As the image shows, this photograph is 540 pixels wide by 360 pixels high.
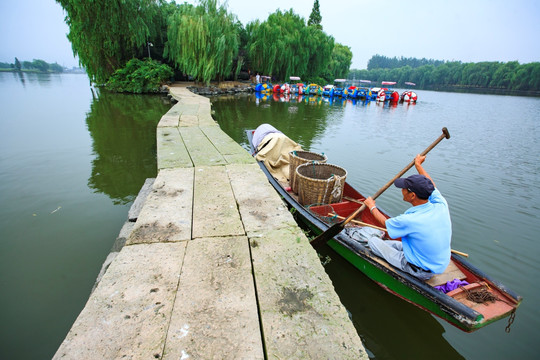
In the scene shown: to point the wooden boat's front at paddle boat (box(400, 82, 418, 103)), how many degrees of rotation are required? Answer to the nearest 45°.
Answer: approximately 45° to its right

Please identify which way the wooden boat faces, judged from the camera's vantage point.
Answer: facing away from the viewer and to the left of the viewer

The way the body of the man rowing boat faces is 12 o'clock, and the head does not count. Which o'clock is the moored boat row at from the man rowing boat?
The moored boat row is roughly at 1 o'clock from the man rowing boat.

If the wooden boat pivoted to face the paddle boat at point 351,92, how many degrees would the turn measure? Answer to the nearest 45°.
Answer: approximately 45° to its right

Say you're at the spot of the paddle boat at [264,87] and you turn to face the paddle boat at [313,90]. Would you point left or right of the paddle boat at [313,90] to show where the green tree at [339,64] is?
left

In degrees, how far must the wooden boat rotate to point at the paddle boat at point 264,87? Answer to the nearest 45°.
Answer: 0° — it already faces it
